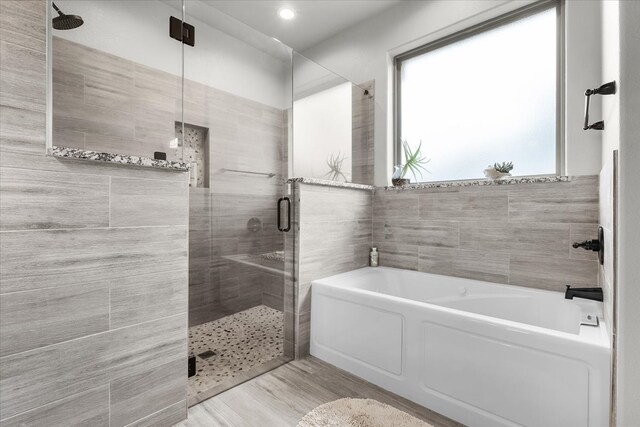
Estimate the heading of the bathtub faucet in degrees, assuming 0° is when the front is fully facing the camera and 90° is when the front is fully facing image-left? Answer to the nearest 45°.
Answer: approximately 90°

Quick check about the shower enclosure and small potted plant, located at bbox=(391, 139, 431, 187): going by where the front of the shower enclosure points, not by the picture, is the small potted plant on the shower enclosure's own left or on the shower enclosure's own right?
on the shower enclosure's own left

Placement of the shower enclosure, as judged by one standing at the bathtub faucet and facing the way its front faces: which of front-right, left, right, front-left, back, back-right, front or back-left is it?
front-left

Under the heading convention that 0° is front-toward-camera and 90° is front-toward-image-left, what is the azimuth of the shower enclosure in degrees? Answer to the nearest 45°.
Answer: approximately 315°

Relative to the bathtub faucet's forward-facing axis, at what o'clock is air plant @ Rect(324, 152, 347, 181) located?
The air plant is roughly at 12 o'clock from the bathtub faucet.

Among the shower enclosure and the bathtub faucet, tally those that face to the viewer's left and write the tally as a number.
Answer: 1

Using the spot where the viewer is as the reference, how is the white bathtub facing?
facing the viewer and to the left of the viewer

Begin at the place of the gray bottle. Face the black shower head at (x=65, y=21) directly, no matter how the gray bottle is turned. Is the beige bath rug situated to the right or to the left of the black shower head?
left

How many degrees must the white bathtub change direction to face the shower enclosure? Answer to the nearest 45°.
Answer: approximately 45° to its right

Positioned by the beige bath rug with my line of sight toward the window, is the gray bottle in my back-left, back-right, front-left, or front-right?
front-left

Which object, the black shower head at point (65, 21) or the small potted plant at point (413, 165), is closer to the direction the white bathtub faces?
the black shower head

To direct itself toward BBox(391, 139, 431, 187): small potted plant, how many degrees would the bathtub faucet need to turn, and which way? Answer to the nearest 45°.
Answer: approximately 45° to its right
